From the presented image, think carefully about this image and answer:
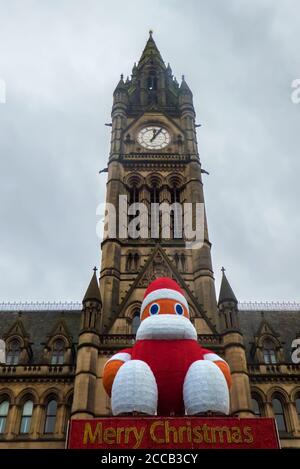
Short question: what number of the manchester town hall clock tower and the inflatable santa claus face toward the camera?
2

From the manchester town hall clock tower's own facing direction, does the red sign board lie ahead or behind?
ahead

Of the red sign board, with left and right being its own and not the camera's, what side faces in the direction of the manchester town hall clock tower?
back

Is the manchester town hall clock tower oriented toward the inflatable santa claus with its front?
yes

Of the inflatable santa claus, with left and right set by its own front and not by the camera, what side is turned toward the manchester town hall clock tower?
back

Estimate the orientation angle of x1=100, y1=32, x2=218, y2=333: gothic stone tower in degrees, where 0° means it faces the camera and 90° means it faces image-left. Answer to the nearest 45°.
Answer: approximately 0°
